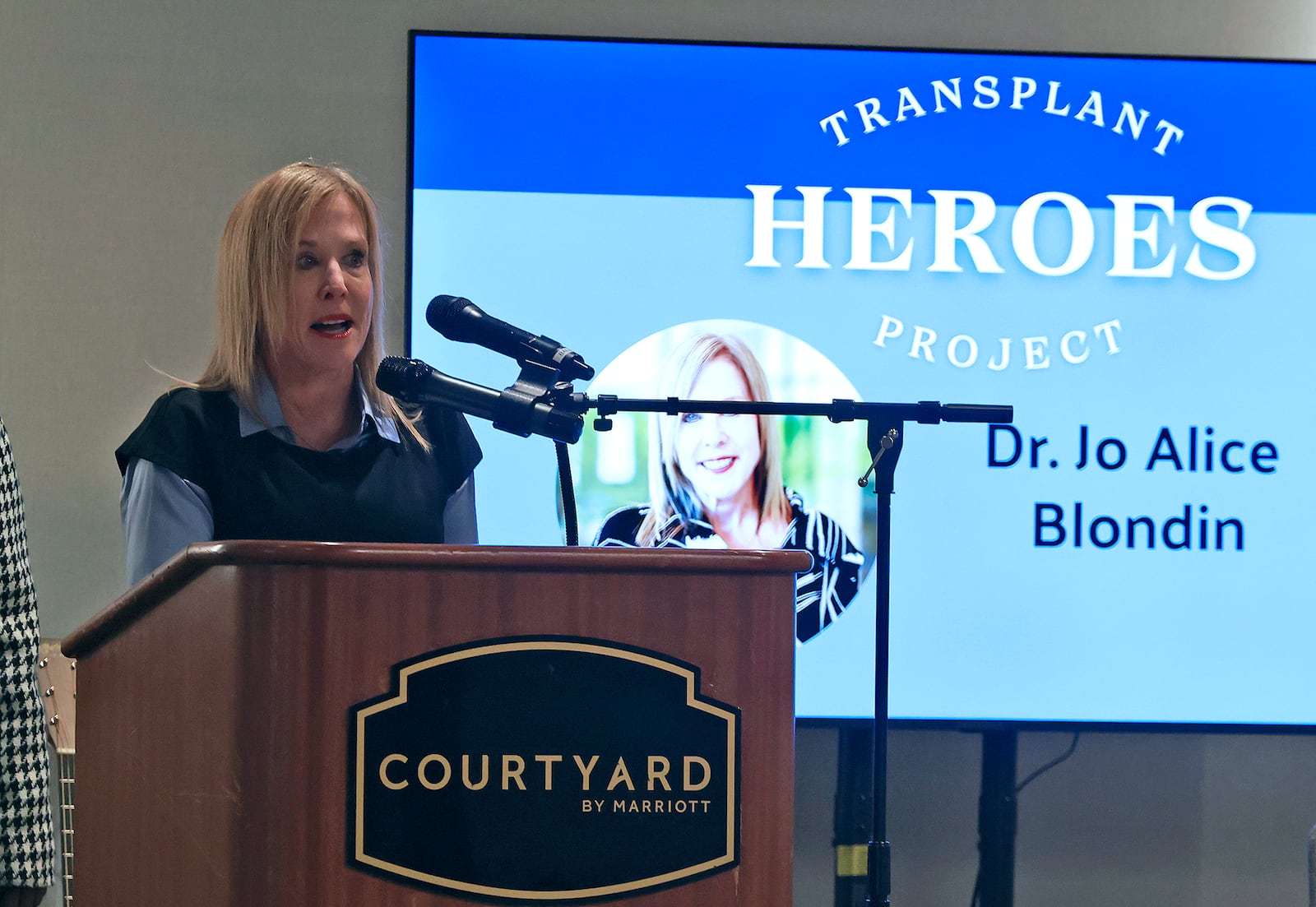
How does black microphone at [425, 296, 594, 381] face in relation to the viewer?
to the viewer's left

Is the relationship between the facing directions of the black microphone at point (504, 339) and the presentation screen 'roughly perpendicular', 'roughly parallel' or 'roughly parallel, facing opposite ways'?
roughly perpendicular

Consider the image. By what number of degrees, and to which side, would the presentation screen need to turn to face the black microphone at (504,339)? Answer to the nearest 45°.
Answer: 0° — it already faces it

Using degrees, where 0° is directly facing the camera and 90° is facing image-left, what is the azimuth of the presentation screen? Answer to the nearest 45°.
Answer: approximately 0°

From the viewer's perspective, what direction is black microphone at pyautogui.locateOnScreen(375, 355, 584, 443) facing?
to the viewer's left
